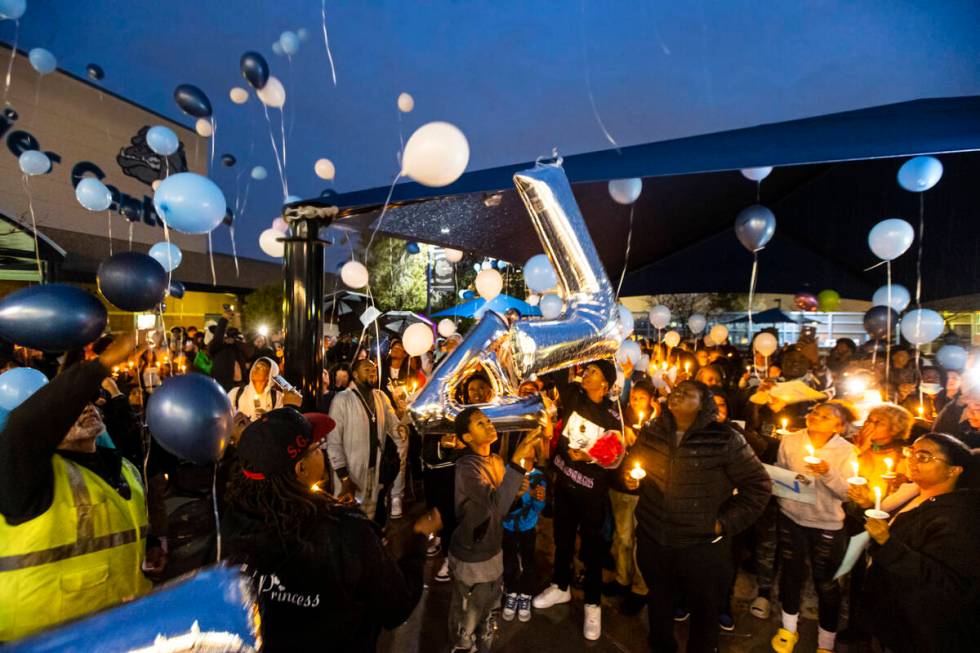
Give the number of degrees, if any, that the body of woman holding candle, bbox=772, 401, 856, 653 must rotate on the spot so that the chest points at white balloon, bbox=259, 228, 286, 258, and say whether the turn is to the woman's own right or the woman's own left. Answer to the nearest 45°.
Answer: approximately 45° to the woman's own right

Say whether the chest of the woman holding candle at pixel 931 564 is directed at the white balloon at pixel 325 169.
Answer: no

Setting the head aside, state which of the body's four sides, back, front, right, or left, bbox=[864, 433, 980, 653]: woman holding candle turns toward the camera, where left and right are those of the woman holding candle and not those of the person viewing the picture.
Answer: left

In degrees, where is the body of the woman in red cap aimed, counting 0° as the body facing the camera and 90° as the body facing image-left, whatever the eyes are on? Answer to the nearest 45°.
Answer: approximately 225°

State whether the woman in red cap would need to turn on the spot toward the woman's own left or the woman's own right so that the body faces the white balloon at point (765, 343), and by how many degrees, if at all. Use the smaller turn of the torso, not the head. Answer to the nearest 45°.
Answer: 0° — they already face it

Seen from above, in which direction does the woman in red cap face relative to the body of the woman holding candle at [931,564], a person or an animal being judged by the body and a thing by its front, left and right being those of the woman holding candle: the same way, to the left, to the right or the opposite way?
to the right
